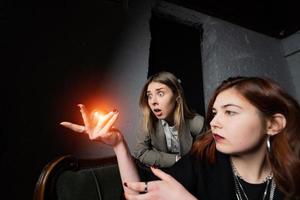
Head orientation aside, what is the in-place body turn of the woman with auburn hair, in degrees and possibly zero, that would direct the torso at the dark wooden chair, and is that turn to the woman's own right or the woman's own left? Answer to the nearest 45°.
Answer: approximately 45° to the woman's own right

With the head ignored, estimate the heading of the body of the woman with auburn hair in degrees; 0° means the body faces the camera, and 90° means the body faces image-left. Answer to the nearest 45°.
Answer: approximately 45°

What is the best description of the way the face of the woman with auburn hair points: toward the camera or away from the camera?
toward the camera
